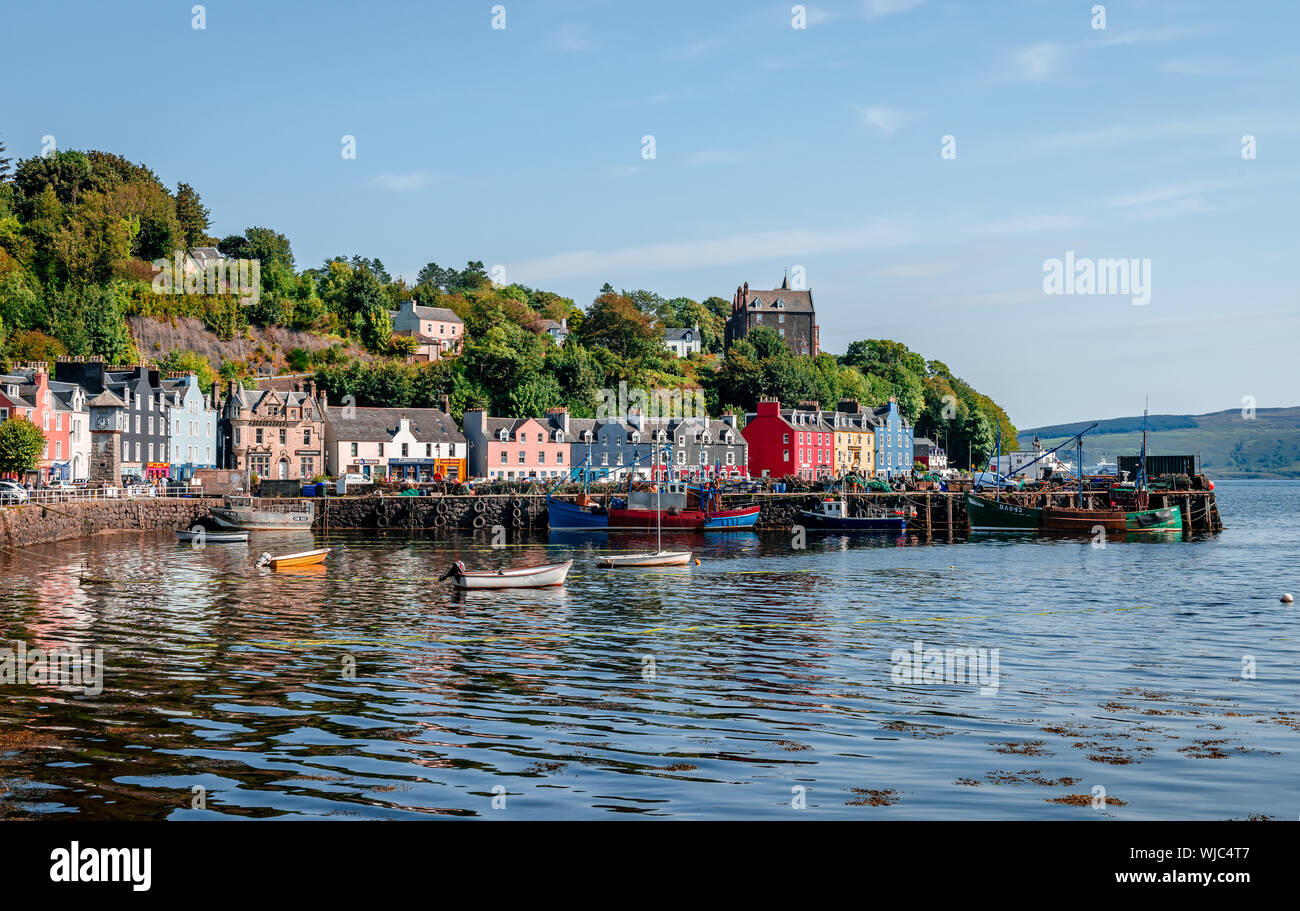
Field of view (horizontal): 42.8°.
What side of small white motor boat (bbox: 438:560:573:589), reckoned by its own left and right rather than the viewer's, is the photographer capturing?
right
